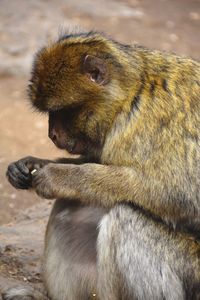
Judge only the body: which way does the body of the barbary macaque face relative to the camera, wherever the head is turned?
to the viewer's left
